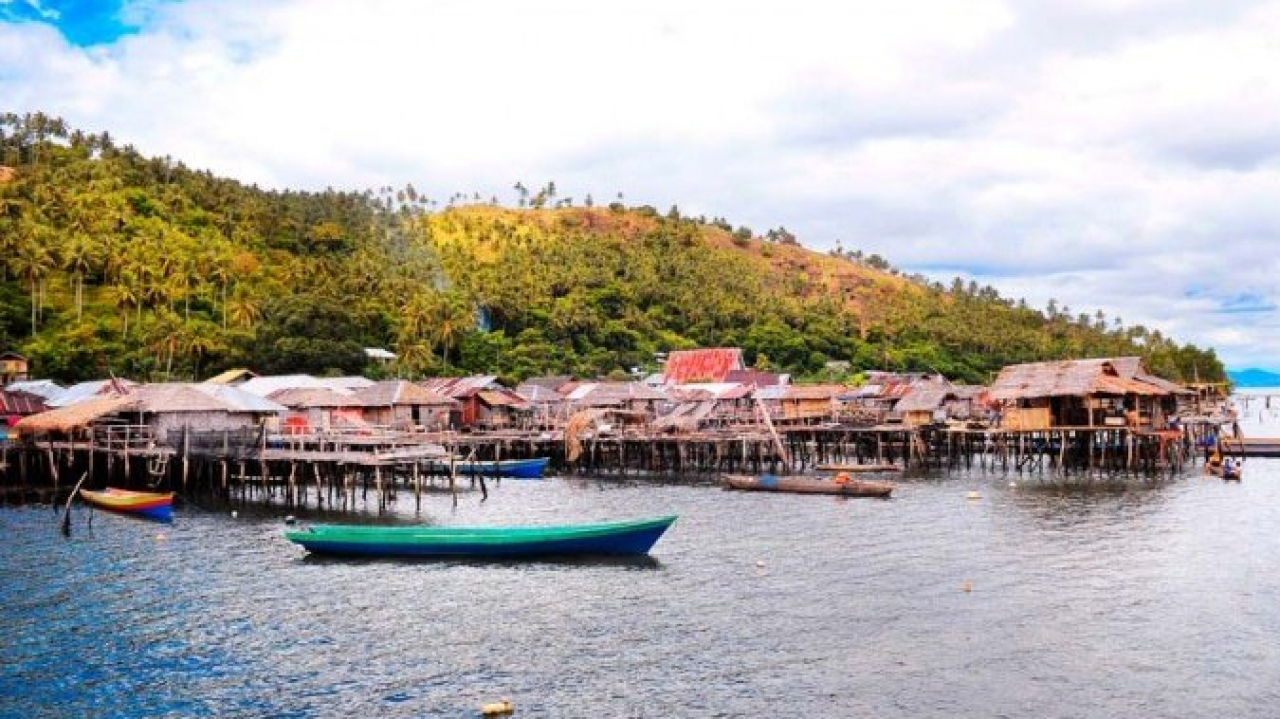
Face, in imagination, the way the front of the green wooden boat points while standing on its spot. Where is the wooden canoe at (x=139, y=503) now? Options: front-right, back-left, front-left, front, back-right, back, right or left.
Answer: back-left

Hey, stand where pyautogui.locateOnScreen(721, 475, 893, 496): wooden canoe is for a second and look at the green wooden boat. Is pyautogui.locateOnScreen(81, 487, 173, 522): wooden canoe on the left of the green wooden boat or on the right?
right

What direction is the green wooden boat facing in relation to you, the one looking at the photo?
facing to the right of the viewer

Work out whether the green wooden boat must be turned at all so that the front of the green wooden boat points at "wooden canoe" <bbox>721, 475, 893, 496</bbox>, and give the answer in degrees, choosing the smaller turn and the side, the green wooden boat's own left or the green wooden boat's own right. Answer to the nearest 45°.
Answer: approximately 45° to the green wooden boat's own left

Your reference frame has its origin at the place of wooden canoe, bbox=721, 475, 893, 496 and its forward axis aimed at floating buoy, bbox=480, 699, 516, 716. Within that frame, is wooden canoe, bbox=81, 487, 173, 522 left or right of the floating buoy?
right

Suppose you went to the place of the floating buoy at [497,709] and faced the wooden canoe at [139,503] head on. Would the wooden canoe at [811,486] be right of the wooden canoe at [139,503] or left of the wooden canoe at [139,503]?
right

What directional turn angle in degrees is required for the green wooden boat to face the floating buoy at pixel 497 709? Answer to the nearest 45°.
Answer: approximately 90° to its right
